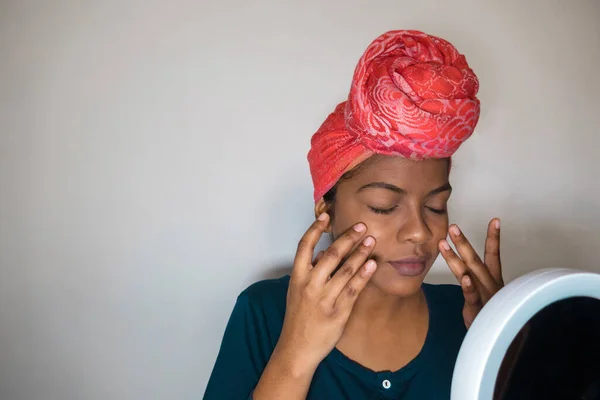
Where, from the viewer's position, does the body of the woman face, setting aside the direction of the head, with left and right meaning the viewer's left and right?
facing the viewer and to the right of the viewer
